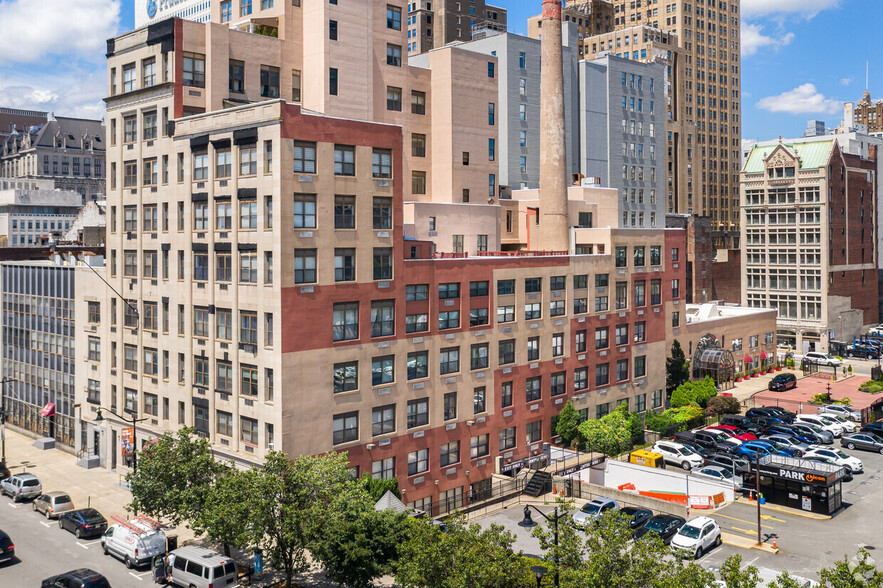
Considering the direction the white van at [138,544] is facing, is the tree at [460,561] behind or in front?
behind

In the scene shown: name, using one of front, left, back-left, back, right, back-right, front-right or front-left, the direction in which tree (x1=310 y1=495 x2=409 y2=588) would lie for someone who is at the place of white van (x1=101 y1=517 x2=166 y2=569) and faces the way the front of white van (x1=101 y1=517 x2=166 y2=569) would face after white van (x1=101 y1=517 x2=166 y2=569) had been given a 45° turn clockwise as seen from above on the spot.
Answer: back-right

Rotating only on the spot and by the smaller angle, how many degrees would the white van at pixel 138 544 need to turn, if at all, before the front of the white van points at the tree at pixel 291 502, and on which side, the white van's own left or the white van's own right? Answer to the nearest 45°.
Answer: approximately 180°

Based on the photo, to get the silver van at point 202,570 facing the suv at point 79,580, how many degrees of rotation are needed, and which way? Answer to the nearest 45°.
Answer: approximately 45° to its left

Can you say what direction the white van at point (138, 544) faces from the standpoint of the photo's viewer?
facing away from the viewer and to the left of the viewer

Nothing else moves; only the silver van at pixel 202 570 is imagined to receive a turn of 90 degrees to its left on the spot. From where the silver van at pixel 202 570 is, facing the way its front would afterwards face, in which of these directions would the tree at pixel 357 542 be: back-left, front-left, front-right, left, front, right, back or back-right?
left

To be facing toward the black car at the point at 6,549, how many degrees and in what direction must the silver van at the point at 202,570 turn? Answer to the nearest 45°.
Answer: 0° — it already faces it

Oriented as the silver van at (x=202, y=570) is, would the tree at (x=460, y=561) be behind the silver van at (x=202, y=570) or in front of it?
behind

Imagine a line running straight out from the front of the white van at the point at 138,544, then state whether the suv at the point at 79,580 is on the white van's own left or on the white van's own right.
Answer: on the white van's own left

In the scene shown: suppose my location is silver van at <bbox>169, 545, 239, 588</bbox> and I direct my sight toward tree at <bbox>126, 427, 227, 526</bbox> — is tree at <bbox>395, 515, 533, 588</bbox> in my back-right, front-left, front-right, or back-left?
back-right
